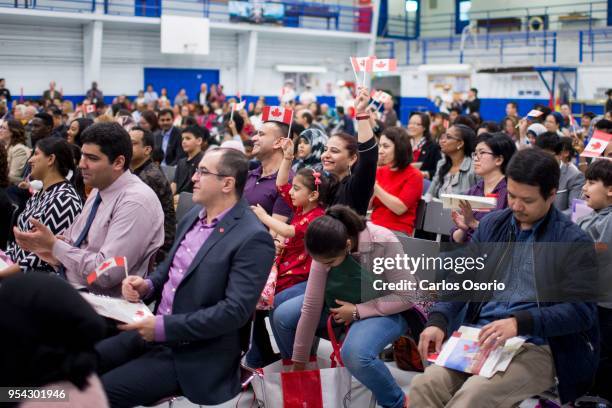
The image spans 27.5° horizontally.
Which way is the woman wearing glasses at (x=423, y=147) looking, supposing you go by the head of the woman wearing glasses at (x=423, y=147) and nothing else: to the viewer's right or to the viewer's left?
to the viewer's left

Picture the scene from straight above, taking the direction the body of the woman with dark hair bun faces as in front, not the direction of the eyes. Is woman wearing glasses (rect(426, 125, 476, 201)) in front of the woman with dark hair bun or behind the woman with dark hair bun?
behind

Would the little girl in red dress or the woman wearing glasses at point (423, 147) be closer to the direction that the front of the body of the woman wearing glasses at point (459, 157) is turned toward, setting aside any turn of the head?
the little girl in red dress

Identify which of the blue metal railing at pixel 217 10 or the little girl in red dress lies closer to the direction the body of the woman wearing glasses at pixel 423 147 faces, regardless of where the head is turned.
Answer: the little girl in red dress

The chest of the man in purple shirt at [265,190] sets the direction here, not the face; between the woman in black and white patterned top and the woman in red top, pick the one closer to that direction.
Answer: the woman in black and white patterned top

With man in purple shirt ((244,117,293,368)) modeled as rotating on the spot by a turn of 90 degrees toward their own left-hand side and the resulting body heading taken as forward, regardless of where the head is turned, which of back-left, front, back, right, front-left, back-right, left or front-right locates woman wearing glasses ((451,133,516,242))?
front-left

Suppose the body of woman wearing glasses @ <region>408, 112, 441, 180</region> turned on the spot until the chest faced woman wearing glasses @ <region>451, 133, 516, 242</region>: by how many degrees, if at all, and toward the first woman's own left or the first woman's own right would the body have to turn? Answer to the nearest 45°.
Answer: approximately 45° to the first woman's own left

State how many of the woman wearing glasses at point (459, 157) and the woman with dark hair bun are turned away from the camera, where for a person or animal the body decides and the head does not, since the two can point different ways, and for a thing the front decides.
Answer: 0

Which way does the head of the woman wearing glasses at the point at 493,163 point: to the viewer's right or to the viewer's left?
to the viewer's left

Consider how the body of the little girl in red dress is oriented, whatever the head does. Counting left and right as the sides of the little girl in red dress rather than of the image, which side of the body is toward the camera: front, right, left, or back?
left

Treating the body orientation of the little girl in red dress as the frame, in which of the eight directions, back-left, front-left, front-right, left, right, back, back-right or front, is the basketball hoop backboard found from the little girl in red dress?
right
